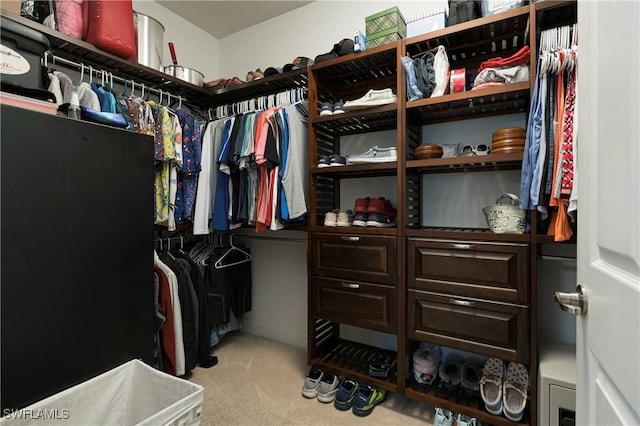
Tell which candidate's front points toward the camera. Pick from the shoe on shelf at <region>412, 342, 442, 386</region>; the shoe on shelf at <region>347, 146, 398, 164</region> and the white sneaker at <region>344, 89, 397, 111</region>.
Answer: the shoe on shelf at <region>412, 342, 442, 386</region>

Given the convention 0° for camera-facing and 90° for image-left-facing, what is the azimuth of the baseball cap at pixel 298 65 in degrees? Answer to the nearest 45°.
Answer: approximately 45°

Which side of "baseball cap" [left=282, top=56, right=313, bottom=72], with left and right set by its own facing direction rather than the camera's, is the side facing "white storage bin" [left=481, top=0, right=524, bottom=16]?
left

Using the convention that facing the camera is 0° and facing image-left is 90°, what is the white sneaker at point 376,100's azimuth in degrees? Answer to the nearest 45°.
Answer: approximately 90°

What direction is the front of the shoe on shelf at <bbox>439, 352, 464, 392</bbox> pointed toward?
away from the camera

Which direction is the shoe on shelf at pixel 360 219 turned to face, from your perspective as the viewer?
facing the viewer

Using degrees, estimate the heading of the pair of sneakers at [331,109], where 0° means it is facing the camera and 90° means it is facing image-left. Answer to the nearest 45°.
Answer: approximately 0°

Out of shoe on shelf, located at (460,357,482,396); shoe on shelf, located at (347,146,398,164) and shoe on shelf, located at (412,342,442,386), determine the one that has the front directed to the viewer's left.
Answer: shoe on shelf, located at (347,146,398,164)

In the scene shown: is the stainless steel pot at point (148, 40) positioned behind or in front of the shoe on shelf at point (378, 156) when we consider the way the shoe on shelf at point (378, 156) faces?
in front
